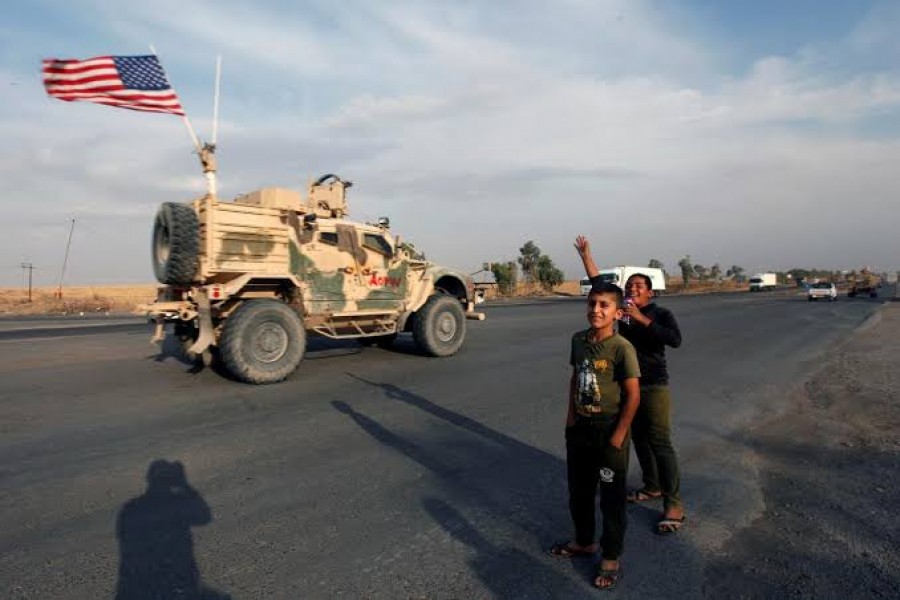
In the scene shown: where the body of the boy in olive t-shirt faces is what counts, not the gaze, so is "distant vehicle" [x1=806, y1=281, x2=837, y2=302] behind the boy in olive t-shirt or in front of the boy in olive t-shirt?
behind

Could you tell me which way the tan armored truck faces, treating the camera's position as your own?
facing away from the viewer and to the right of the viewer

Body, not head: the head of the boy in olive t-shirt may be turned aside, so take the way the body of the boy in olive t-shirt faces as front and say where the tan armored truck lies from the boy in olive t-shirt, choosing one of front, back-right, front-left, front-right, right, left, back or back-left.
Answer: right

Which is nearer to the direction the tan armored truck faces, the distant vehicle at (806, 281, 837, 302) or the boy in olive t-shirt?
the distant vehicle

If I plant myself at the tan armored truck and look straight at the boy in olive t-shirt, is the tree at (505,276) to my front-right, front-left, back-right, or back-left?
back-left

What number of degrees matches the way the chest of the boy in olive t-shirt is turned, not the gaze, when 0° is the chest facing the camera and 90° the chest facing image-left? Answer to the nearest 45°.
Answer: approximately 45°

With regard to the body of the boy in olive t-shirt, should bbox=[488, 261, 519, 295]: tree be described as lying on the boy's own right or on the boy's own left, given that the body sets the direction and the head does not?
on the boy's own right

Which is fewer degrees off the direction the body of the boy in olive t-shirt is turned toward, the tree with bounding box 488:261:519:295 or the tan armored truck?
the tan armored truck
